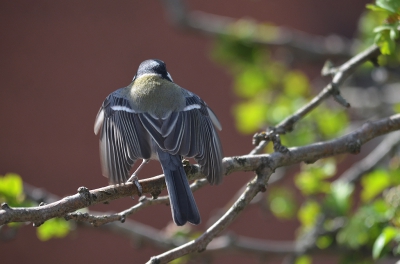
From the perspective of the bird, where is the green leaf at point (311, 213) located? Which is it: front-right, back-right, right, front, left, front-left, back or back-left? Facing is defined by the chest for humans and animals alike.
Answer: front-right

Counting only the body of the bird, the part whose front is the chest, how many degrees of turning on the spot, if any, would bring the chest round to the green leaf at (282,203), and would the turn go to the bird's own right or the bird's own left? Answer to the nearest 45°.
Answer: approximately 45° to the bird's own right

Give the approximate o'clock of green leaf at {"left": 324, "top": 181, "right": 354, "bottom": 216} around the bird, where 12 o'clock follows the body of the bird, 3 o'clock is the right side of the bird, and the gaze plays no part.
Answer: The green leaf is roughly at 2 o'clock from the bird.

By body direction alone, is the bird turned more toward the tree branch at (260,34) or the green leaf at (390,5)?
the tree branch

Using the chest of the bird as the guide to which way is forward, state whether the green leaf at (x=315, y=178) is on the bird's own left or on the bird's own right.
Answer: on the bird's own right

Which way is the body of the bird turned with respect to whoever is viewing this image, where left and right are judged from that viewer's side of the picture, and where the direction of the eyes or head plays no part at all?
facing away from the viewer

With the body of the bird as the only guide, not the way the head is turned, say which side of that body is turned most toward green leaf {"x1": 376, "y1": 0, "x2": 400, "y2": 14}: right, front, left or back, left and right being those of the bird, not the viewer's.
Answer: right

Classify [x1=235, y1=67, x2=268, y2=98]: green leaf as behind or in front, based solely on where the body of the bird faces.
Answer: in front

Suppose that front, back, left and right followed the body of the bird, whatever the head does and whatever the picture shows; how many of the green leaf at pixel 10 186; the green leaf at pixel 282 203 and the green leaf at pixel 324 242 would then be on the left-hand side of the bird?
1

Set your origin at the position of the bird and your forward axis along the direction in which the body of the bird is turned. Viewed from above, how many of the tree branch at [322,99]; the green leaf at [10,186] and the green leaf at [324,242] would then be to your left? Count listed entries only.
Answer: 1
